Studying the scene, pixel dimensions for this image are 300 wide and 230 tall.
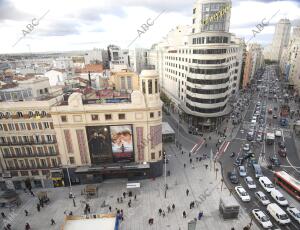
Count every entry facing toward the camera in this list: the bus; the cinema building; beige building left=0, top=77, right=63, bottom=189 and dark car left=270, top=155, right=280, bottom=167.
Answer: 2

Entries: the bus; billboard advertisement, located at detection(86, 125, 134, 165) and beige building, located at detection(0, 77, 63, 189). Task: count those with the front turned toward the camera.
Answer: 2

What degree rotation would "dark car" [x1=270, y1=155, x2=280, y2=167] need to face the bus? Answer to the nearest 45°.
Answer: approximately 135° to its left

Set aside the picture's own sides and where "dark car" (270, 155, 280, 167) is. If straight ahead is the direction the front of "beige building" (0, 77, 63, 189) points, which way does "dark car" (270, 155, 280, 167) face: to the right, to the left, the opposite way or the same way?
the opposite way

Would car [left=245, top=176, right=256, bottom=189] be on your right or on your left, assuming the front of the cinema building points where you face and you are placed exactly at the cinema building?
on your left

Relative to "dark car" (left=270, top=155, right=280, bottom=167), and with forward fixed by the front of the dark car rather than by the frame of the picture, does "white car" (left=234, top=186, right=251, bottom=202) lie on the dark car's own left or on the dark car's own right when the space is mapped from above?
on the dark car's own left

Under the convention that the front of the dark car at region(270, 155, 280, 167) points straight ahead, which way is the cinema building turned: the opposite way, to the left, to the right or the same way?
the opposite way

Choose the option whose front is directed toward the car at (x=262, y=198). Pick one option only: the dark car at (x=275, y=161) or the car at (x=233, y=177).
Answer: the car at (x=233, y=177)
